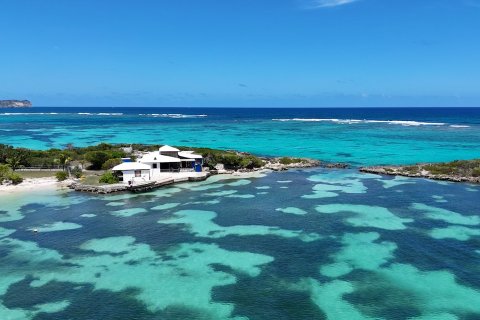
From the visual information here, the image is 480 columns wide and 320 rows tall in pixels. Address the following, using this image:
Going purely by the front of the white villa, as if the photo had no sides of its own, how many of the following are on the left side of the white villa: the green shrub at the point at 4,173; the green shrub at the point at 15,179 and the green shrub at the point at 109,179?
0

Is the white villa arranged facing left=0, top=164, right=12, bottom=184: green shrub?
no

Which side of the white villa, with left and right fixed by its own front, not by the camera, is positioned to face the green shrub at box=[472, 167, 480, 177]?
left

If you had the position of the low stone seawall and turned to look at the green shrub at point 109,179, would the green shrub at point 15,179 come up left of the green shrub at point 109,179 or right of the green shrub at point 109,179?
left

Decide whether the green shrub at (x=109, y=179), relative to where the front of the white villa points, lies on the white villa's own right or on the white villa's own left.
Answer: on the white villa's own right

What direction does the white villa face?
toward the camera

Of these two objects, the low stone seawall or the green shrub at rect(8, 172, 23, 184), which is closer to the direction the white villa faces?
the low stone seawall

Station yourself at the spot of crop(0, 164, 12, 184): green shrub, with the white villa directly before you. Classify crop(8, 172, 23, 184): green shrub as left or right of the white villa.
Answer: right

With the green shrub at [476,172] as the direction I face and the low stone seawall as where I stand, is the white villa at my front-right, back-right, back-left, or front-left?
front-left

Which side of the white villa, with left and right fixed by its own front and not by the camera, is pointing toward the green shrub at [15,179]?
right
